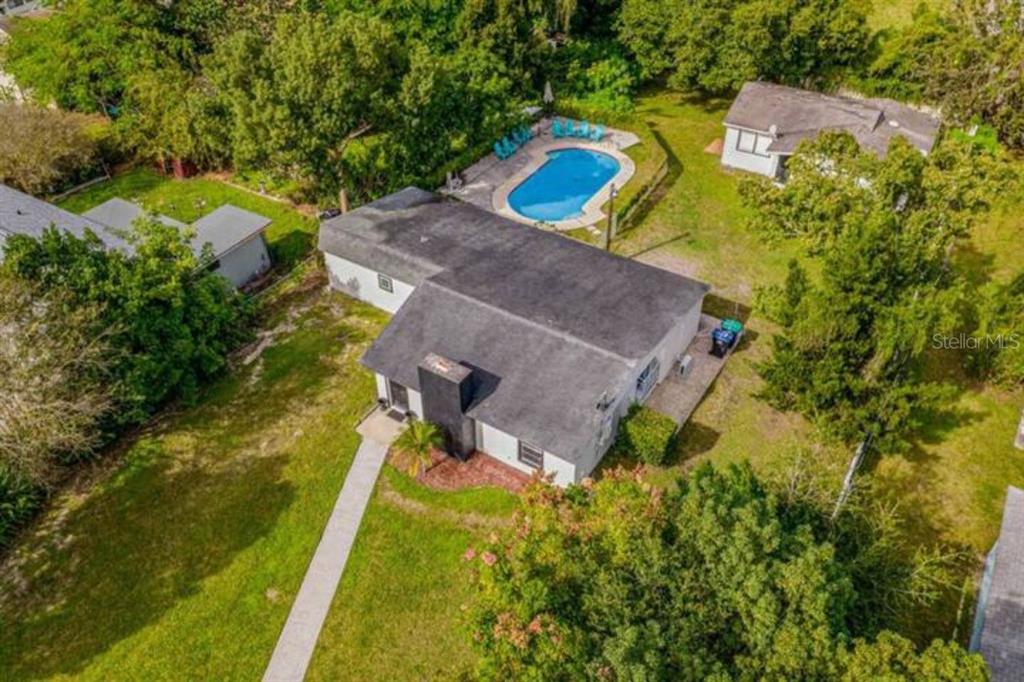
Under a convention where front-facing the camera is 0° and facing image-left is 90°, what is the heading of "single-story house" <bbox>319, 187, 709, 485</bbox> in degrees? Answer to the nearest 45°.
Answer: approximately 45°

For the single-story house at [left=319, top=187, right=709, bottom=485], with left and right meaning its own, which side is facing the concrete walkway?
front

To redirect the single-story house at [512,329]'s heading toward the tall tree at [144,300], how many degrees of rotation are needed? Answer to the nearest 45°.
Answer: approximately 45° to its right

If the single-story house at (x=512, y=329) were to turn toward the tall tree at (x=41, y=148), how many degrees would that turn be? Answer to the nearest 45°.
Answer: approximately 90° to its right

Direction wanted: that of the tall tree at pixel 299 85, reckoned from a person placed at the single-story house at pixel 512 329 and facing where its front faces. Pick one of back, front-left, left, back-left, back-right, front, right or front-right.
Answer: right

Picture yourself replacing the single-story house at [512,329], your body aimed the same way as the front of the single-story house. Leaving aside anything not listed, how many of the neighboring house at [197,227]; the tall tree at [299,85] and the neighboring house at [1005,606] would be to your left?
1

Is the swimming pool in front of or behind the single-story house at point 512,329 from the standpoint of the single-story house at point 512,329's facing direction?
behind

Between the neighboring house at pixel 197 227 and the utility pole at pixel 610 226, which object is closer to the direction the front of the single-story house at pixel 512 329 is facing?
the neighboring house

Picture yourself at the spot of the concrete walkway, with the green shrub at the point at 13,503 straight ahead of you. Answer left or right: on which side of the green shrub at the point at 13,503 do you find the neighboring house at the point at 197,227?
right

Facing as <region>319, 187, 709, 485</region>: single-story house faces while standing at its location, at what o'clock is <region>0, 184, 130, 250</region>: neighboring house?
The neighboring house is roughly at 2 o'clock from the single-story house.

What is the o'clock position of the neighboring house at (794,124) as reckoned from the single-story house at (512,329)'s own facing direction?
The neighboring house is roughly at 6 o'clock from the single-story house.

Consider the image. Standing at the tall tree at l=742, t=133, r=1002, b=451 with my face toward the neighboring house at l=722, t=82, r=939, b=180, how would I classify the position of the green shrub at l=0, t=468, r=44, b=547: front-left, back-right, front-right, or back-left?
back-left

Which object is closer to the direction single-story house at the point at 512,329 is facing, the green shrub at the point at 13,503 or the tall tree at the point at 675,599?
the green shrub
